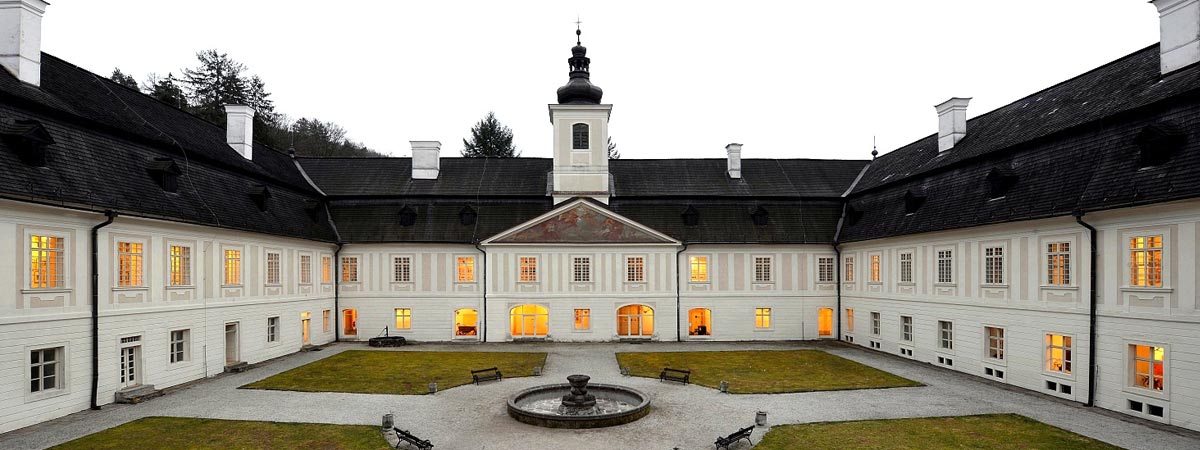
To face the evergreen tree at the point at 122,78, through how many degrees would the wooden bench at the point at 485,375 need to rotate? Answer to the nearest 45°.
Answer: approximately 180°

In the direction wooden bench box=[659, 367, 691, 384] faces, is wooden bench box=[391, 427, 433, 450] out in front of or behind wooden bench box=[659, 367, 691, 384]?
in front

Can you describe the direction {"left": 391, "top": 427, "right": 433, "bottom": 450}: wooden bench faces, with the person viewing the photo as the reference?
facing away from the viewer and to the right of the viewer

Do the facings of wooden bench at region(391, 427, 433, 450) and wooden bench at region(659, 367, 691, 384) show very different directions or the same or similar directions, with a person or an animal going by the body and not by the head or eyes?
very different directions

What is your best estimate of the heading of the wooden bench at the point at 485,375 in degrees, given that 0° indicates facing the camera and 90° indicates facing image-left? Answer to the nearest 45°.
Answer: approximately 315°

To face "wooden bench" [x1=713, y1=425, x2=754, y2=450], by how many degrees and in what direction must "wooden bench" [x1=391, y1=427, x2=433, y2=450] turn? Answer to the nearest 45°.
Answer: approximately 45° to its right

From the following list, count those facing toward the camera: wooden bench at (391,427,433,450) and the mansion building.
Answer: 1

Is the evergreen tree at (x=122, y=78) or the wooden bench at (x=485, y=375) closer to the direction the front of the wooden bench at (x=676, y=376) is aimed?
the wooden bench
